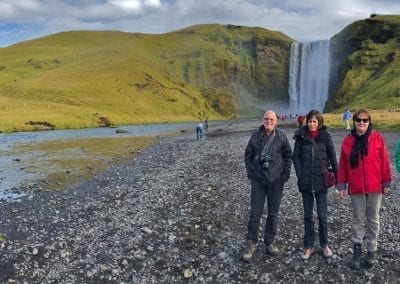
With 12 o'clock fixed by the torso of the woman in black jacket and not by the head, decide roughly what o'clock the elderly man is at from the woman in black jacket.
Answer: The elderly man is roughly at 3 o'clock from the woman in black jacket.

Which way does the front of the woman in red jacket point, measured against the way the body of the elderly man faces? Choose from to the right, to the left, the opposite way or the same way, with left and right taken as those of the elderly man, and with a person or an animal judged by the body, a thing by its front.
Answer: the same way

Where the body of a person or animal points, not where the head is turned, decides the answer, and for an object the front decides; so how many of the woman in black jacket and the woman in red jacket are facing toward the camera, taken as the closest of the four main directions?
2

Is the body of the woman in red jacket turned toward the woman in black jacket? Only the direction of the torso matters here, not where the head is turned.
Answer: no

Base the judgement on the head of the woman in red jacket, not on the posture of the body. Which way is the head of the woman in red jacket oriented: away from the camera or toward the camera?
toward the camera

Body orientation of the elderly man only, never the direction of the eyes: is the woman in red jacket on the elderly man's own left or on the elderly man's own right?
on the elderly man's own left

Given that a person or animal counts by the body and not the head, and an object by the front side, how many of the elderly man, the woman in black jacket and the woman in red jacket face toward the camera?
3

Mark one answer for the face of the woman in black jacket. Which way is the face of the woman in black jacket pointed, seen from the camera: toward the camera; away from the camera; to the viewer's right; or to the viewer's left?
toward the camera

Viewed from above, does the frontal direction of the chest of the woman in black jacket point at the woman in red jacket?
no

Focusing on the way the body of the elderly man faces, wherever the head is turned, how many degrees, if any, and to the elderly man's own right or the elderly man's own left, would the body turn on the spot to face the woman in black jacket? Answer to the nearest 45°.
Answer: approximately 90° to the elderly man's own left

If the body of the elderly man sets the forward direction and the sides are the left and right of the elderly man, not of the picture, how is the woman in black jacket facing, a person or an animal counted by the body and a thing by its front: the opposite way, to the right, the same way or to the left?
the same way

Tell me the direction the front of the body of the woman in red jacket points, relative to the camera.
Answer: toward the camera

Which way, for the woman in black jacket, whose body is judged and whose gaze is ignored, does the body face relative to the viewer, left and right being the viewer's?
facing the viewer

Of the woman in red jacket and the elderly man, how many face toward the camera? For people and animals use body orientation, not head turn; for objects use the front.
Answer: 2

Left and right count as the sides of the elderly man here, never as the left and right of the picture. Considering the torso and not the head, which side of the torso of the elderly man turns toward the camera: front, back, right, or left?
front

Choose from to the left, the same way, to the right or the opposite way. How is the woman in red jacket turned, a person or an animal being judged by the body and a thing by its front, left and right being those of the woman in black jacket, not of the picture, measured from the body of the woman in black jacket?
the same way

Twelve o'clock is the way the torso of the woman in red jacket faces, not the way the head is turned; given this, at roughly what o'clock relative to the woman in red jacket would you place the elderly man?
The elderly man is roughly at 3 o'clock from the woman in red jacket.
